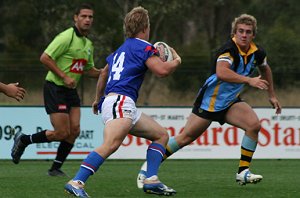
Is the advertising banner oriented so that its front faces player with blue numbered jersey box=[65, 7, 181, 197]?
yes

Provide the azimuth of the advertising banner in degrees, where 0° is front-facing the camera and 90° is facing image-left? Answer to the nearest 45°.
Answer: approximately 0°

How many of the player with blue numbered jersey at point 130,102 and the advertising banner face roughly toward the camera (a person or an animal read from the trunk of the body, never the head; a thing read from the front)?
1

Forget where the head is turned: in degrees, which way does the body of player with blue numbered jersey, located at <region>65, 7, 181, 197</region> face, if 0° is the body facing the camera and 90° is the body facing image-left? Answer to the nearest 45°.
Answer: approximately 225°

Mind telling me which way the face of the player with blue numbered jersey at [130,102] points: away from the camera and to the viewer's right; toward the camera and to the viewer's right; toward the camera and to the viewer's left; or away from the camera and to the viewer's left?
away from the camera and to the viewer's right

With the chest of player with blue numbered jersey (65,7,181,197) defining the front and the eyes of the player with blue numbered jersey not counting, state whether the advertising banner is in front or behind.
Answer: in front
